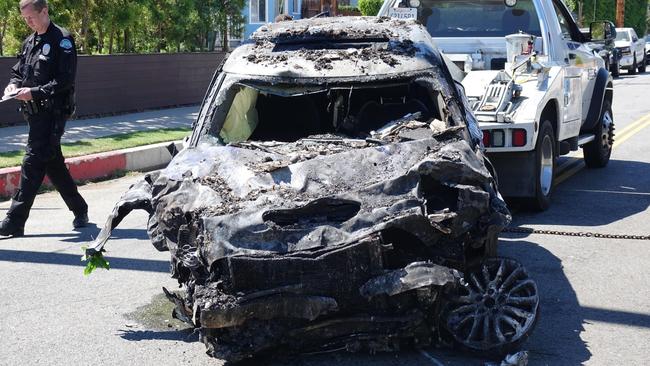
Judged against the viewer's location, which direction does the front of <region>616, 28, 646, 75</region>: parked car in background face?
facing the viewer and to the left of the viewer

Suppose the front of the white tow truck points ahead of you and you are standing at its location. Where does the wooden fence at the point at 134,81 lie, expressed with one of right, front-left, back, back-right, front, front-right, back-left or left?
left

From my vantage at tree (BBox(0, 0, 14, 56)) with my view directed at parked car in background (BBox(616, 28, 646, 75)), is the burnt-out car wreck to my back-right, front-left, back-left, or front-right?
back-right

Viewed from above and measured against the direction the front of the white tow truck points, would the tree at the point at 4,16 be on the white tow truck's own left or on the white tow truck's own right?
on the white tow truck's own left

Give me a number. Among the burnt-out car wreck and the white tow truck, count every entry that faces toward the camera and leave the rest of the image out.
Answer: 1

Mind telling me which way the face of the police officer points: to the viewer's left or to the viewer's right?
to the viewer's left

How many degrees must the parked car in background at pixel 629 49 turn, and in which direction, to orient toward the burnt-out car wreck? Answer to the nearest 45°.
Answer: approximately 45° to its left

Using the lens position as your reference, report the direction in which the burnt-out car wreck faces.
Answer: facing the viewer
